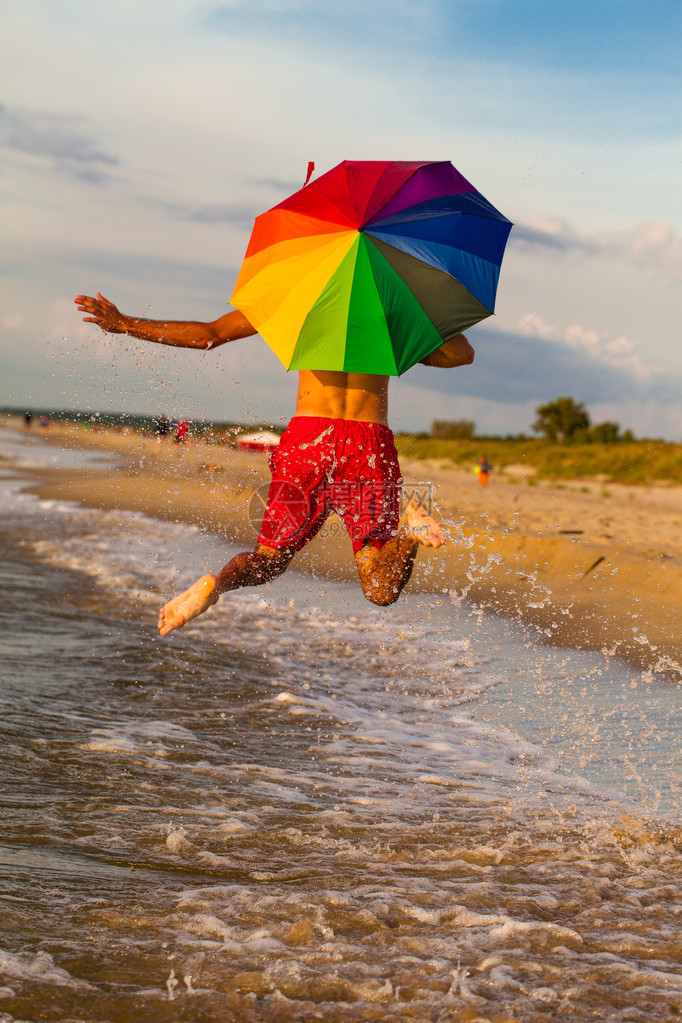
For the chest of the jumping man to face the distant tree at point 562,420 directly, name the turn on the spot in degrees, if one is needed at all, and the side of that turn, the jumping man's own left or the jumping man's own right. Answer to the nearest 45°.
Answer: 0° — they already face it

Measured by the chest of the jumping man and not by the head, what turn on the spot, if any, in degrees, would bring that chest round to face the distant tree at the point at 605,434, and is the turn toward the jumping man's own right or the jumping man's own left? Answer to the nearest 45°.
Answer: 0° — they already face it

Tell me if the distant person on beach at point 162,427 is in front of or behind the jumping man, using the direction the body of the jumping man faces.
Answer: in front

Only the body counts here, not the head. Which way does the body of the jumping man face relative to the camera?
away from the camera

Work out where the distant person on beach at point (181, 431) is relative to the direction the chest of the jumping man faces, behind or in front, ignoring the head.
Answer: in front
